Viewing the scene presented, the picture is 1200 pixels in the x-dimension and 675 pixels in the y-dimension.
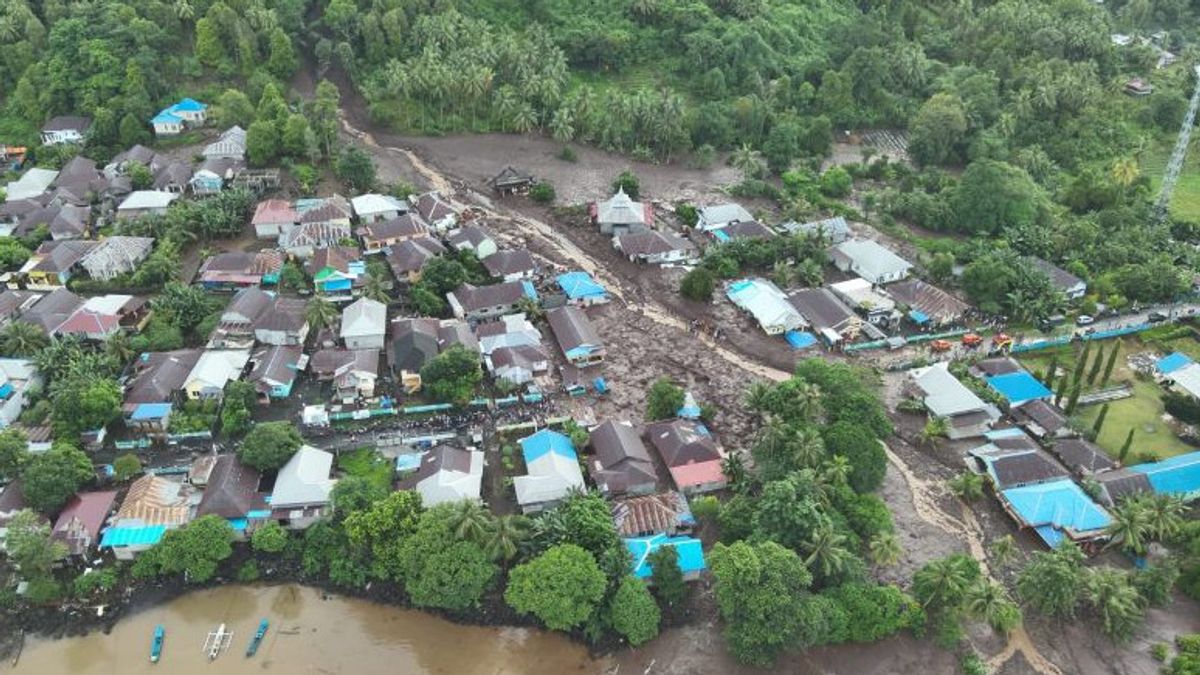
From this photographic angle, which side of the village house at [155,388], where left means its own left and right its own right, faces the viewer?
front

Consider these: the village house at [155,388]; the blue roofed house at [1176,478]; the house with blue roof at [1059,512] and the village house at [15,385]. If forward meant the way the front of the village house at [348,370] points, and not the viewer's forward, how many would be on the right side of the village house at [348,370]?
2

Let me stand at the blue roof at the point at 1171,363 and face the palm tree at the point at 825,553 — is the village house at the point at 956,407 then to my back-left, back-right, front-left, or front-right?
front-right

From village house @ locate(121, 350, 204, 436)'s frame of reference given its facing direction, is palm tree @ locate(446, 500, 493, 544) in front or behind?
in front

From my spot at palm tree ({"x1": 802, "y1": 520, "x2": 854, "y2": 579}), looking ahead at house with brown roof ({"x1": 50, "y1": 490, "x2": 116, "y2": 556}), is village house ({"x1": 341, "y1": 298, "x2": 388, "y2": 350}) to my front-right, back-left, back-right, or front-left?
front-right

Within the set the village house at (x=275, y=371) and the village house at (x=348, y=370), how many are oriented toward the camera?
2

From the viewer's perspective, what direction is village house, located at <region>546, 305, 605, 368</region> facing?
toward the camera

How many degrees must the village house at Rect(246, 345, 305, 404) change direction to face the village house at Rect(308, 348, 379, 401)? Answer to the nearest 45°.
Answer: approximately 90° to its left

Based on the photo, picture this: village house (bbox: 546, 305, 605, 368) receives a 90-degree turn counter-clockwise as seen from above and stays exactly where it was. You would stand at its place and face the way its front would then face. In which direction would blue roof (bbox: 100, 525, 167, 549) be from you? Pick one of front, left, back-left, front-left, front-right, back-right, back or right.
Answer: back-right

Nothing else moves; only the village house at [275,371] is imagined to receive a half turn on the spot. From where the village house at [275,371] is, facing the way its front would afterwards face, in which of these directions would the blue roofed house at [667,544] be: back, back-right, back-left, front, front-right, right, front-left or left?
back-right

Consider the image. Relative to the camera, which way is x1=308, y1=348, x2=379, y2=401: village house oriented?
toward the camera

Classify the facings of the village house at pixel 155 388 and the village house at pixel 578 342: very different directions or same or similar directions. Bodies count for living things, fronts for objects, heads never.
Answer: same or similar directions

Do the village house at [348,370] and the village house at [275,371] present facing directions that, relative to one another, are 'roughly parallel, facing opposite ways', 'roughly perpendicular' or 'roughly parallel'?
roughly parallel

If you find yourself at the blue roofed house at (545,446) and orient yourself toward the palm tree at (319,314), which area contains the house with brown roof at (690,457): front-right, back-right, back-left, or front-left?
back-right
